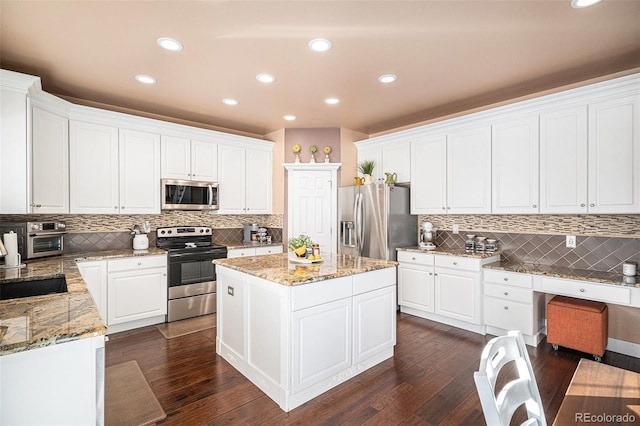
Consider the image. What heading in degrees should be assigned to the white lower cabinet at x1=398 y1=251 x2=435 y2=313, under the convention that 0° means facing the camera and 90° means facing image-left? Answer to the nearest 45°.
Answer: approximately 45°

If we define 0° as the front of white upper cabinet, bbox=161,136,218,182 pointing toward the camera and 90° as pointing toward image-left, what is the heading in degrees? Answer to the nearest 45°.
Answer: approximately 315°

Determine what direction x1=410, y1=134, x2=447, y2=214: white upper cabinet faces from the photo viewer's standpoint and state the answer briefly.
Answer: facing the viewer and to the left of the viewer

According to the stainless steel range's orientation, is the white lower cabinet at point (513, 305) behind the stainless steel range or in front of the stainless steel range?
in front

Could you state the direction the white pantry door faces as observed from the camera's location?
facing the viewer

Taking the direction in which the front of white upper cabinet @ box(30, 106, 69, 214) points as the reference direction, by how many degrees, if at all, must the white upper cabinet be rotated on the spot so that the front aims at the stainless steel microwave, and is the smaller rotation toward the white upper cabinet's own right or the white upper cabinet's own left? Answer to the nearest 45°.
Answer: approximately 45° to the white upper cabinet's own left

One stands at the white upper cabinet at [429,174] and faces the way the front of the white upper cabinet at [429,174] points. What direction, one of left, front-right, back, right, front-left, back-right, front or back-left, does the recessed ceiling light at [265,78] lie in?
front

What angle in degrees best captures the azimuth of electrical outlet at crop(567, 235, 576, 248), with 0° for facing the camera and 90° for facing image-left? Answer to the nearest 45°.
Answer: approximately 0°
